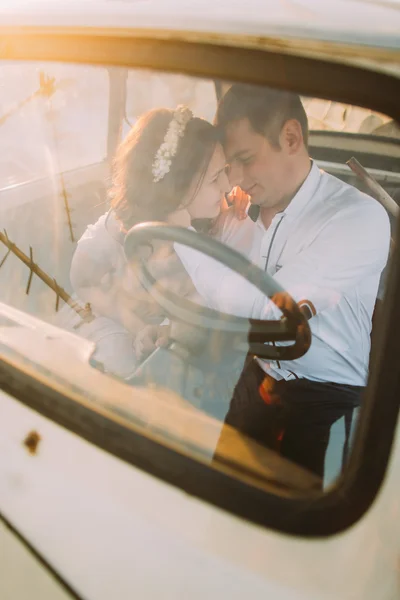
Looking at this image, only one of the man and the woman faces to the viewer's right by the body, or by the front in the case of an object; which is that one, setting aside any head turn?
the woman

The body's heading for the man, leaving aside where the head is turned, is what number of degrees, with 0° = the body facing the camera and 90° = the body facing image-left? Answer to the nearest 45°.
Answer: approximately 45°

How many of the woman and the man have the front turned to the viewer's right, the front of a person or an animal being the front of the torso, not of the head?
1

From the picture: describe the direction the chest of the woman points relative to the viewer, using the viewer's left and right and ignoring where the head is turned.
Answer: facing to the right of the viewer
